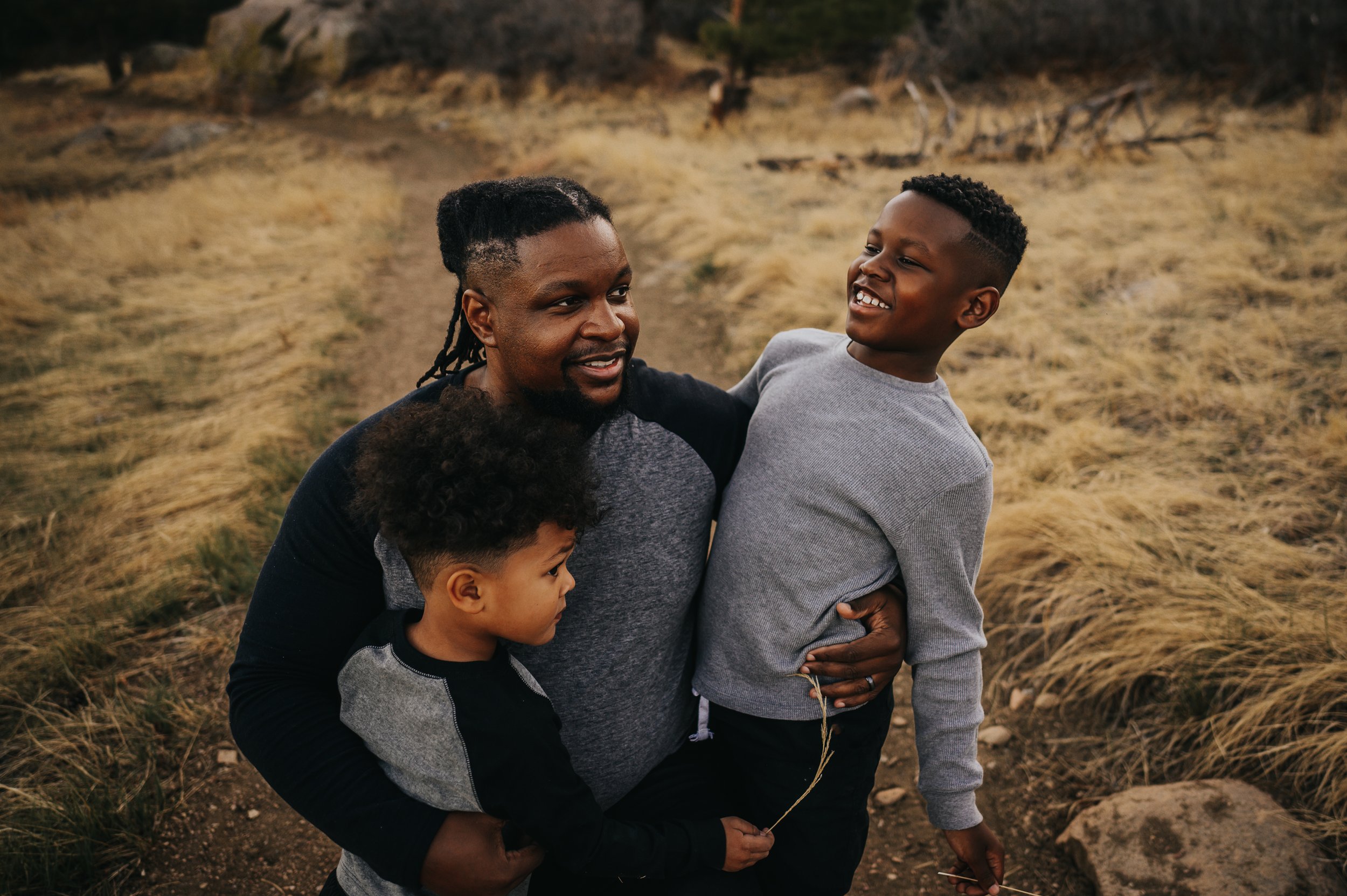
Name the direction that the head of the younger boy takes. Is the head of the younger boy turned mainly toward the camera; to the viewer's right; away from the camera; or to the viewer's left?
to the viewer's right

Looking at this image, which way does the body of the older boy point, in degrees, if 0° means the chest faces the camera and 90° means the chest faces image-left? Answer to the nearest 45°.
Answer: approximately 45°

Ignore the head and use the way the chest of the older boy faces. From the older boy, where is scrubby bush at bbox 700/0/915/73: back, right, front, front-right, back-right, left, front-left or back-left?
back-right

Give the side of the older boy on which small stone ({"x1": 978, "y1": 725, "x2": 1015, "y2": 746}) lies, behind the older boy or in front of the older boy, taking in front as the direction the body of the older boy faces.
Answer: behind

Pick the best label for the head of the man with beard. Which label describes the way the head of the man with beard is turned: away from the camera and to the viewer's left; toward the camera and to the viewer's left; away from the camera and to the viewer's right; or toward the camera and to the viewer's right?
toward the camera and to the viewer's right

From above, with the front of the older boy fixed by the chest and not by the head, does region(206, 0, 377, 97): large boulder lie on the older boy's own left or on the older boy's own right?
on the older boy's own right
